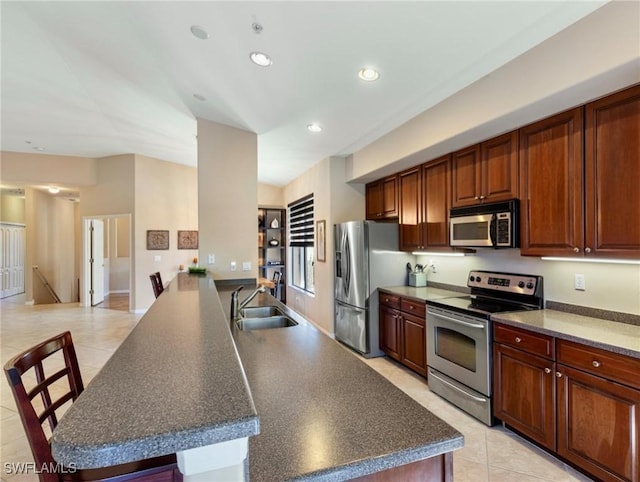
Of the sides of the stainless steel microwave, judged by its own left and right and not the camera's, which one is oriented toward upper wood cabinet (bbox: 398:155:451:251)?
right

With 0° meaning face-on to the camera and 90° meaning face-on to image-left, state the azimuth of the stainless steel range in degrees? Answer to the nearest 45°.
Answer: approximately 45°

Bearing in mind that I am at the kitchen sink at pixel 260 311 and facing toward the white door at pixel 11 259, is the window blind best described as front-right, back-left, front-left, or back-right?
front-right

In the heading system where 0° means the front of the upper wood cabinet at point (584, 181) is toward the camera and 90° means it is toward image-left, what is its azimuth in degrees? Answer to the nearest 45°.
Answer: approximately 45°

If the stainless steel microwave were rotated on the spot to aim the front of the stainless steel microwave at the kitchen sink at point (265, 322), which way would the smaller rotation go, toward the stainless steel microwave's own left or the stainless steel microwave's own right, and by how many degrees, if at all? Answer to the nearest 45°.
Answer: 0° — it already faces it

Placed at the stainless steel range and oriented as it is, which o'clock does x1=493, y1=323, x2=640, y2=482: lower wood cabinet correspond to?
The lower wood cabinet is roughly at 9 o'clock from the stainless steel range.

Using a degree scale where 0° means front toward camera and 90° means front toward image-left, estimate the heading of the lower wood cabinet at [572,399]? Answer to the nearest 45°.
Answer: approximately 45°

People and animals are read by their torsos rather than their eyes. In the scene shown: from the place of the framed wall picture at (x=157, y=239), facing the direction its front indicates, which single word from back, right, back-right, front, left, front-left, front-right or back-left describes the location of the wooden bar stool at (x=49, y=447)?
front

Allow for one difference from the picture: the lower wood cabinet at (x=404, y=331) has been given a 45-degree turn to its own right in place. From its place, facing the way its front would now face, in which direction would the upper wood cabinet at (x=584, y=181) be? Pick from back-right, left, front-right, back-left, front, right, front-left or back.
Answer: back-left

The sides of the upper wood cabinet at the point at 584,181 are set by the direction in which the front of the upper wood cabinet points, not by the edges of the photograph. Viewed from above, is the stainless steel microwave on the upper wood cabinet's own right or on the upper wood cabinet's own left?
on the upper wood cabinet's own right

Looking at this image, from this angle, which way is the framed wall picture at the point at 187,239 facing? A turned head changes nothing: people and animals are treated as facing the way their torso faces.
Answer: toward the camera

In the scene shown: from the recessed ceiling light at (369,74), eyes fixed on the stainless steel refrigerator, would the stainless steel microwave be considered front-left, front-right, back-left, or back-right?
front-right

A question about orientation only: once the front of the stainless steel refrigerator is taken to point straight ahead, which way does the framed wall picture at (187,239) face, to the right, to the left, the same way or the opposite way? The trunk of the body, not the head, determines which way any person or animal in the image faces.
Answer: to the left

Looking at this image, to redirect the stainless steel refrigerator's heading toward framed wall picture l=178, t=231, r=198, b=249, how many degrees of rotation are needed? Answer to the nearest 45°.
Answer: approximately 90° to its right

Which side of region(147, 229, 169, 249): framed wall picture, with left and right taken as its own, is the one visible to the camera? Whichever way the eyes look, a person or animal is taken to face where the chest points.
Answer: front

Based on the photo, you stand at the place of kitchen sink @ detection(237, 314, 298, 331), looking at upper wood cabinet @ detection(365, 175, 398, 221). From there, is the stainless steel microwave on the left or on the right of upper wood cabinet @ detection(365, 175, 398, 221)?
right

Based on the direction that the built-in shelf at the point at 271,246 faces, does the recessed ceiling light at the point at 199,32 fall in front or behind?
in front

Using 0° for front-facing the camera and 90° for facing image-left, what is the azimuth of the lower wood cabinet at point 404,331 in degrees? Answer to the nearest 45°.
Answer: approximately 45°
